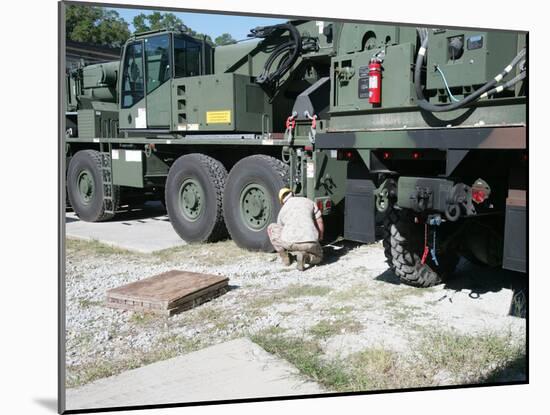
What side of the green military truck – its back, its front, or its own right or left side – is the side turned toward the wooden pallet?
left

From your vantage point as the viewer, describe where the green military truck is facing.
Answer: facing away from the viewer and to the left of the viewer
